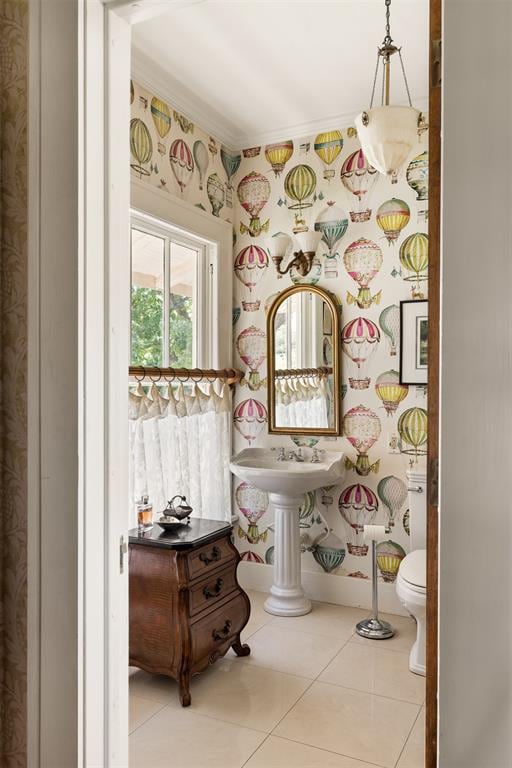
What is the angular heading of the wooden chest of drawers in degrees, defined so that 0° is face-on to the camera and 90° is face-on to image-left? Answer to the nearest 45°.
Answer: approximately 315°

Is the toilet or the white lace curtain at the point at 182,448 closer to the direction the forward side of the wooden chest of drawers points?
the toilet

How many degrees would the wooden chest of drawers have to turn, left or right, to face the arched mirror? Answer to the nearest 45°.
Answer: approximately 90° to its left

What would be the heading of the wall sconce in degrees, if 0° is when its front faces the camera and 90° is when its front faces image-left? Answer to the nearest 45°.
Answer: approximately 45°
